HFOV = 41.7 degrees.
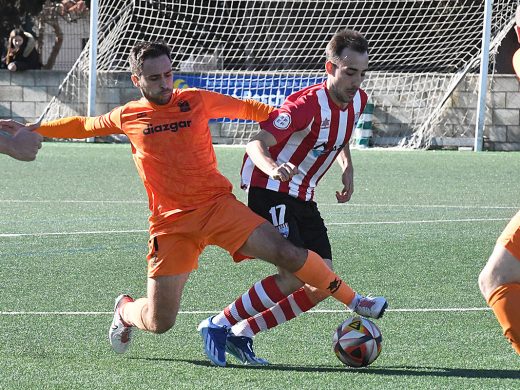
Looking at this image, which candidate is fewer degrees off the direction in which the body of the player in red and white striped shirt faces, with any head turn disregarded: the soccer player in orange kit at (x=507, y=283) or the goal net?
the soccer player in orange kit

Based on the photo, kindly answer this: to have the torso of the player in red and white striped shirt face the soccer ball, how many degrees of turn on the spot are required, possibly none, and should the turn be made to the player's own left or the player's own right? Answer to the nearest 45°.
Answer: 0° — they already face it

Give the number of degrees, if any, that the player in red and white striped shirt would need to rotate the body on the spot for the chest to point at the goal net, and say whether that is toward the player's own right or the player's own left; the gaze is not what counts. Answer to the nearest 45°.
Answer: approximately 135° to the player's own left
